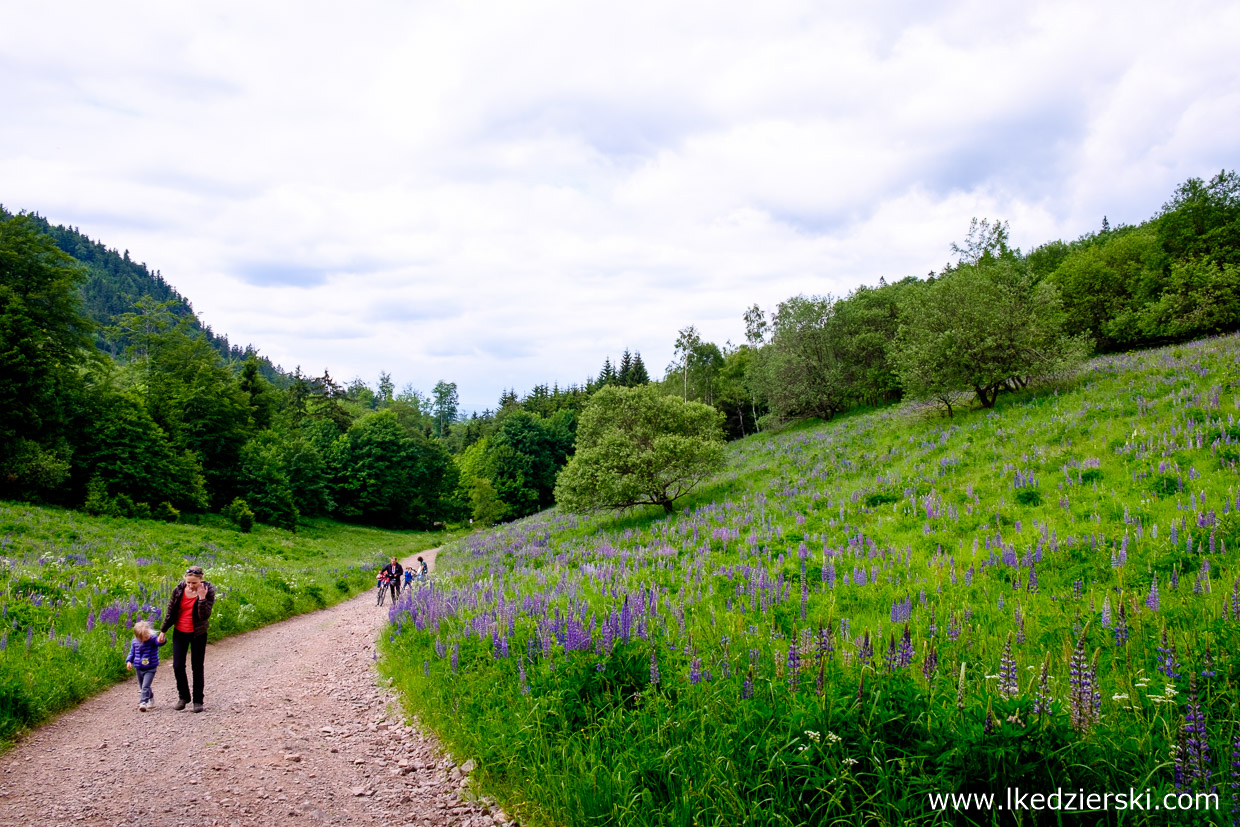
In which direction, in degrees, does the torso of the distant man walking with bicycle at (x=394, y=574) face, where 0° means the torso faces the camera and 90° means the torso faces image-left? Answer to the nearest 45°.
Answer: approximately 0°

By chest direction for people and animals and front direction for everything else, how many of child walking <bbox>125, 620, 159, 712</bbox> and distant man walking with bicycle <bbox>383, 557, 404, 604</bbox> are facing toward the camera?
2

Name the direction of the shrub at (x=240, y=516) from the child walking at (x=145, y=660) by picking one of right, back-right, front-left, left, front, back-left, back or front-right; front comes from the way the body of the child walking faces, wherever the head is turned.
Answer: back

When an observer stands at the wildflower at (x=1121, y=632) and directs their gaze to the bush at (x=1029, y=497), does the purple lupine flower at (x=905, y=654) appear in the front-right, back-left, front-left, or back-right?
back-left

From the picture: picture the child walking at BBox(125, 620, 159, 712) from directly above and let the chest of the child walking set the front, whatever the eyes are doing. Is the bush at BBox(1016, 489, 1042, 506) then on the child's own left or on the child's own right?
on the child's own left

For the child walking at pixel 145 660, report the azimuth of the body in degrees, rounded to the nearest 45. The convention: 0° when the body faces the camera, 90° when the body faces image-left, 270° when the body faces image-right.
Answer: approximately 0°
